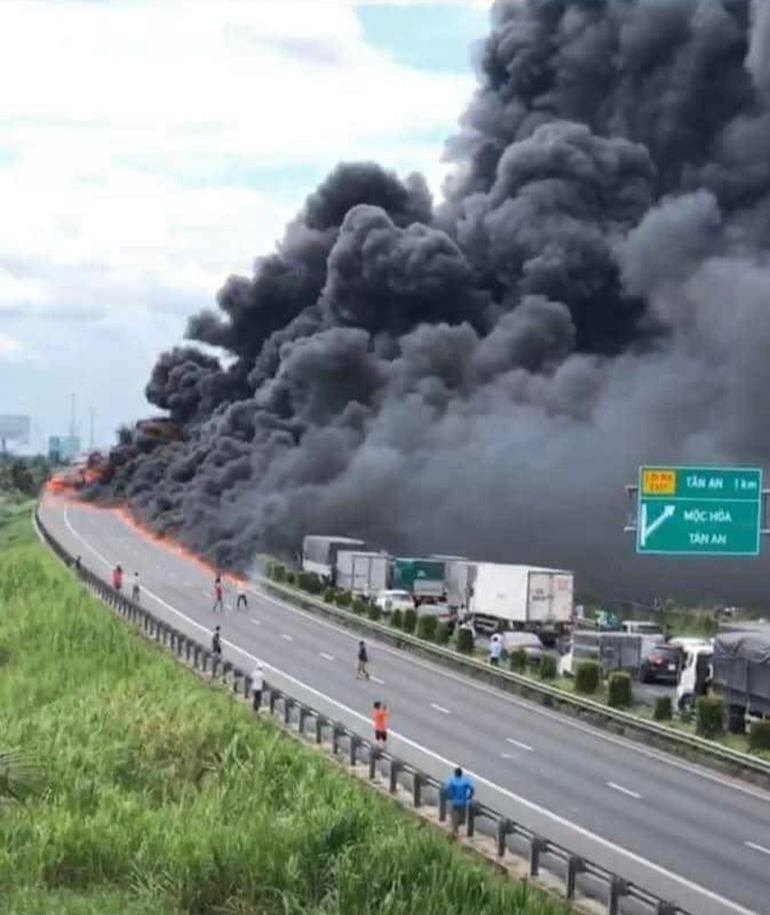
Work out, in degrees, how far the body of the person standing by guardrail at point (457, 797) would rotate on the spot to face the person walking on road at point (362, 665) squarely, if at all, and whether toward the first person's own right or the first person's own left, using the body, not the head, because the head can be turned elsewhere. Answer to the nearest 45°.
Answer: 0° — they already face them

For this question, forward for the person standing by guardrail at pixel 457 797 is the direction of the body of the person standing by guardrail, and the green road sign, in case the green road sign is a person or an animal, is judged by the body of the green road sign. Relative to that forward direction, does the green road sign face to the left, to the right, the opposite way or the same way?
the opposite way

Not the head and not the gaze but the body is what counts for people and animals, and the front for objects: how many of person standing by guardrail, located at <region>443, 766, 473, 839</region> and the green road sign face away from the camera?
1

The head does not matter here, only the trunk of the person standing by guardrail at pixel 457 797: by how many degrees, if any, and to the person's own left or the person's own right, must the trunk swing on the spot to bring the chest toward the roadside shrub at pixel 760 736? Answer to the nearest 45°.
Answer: approximately 45° to the person's own right

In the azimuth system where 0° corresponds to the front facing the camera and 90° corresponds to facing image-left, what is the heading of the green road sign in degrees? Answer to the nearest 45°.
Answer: approximately 0°

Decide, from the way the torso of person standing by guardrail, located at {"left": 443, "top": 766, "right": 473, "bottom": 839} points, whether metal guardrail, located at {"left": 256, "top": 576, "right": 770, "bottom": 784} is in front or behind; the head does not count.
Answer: in front

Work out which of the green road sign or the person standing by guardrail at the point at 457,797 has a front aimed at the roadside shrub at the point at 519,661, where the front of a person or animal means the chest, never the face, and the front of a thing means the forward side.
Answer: the person standing by guardrail

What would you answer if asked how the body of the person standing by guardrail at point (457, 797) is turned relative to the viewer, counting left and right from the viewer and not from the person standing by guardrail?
facing away from the viewer
